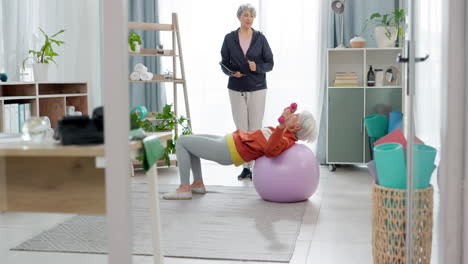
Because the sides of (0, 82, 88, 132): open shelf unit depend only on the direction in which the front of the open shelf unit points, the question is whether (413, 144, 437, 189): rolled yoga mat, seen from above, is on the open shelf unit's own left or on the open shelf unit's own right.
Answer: on the open shelf unit's own left

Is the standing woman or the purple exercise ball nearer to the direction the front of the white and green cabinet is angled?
the purple exercise ball

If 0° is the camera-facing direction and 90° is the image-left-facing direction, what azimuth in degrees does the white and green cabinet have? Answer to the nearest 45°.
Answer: approximately 0°

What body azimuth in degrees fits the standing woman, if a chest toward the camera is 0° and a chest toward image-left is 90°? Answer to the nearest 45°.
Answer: approximately 0°

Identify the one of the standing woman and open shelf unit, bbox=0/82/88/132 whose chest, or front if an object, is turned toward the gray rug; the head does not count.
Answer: the standing woman

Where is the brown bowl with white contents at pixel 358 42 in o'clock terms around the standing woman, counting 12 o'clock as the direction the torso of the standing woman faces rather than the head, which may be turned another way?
The brown bowl with white contents is roughly at 8 o'clock from the standing woman.
